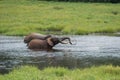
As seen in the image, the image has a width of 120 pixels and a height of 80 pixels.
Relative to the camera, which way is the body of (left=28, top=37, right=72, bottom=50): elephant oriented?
to the viewer's right
